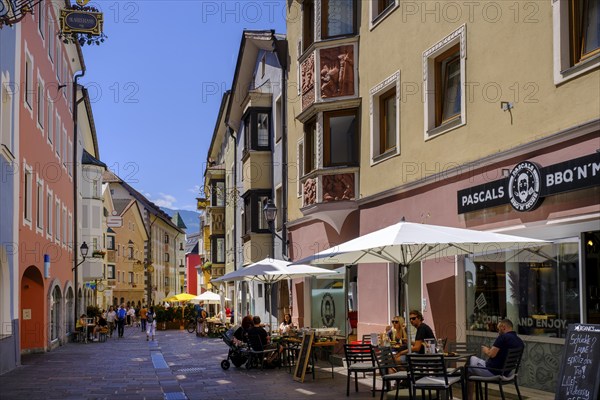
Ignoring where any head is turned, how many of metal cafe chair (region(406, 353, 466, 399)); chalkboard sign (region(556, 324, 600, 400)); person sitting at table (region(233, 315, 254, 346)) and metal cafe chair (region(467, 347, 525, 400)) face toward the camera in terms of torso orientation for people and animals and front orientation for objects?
1

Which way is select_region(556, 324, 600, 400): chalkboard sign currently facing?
toward the camera

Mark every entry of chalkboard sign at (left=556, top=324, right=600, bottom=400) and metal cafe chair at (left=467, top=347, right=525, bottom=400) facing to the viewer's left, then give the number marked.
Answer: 1

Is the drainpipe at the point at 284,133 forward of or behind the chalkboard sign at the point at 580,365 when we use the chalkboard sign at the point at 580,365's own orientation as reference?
behind

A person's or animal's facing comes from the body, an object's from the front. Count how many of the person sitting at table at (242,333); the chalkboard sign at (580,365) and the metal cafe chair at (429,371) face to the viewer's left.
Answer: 0

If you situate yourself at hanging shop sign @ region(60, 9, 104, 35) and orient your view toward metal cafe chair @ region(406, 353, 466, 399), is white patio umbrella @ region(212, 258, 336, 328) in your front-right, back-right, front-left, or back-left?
front-left

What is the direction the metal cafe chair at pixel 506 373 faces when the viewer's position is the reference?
facing to the left of the viewer

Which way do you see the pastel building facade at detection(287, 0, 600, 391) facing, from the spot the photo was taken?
facing the viewer and to the left of the viewer

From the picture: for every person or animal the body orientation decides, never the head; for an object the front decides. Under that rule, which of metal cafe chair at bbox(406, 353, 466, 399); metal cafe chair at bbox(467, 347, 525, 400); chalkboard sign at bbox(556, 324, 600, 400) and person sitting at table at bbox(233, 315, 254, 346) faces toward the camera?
the chalkboard sign

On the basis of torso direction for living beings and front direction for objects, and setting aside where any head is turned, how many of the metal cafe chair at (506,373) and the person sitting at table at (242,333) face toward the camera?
0
